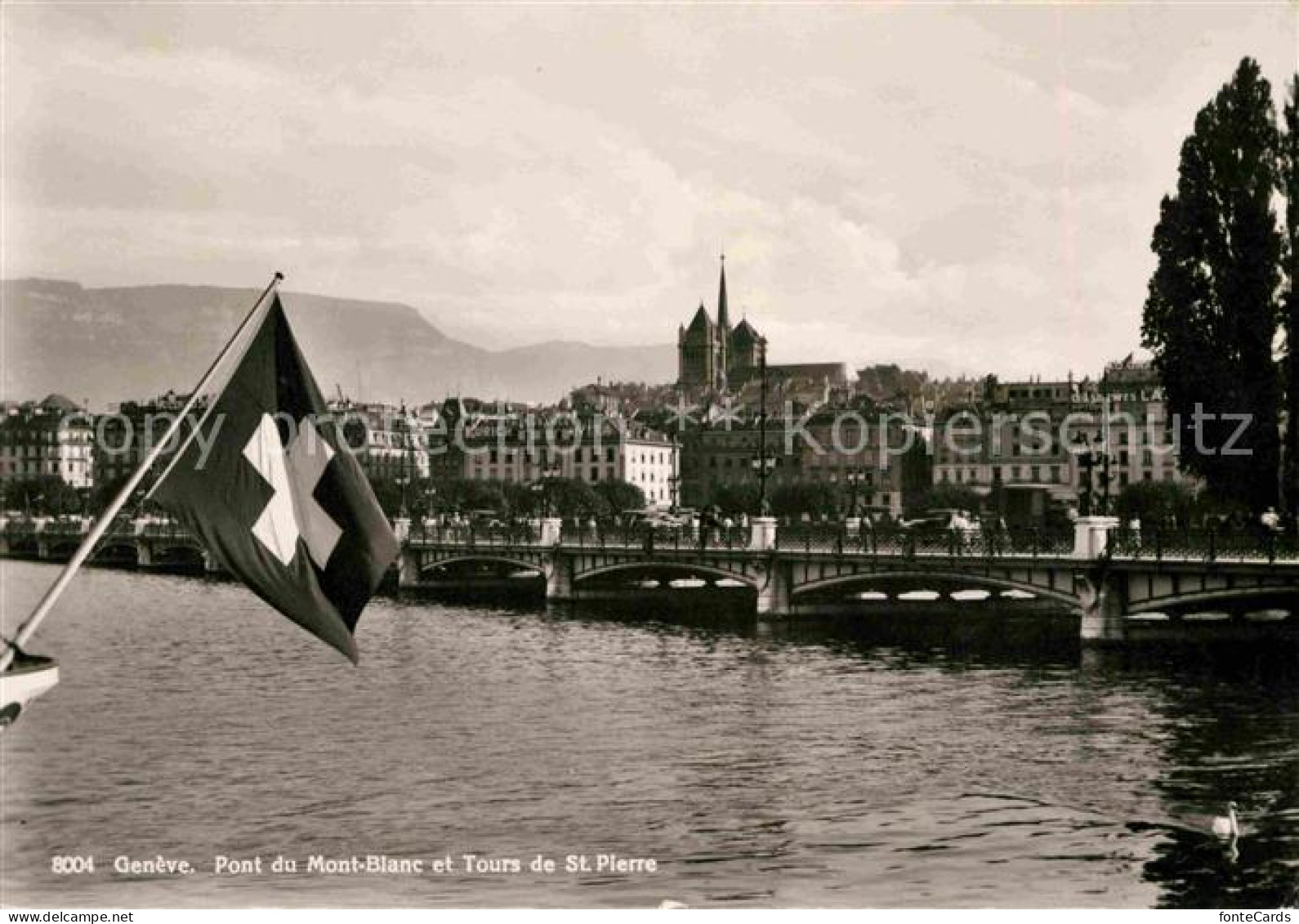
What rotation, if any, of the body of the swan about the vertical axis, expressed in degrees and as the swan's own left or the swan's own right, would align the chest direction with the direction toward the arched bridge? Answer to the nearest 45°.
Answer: approximately 135° to the swan's own left

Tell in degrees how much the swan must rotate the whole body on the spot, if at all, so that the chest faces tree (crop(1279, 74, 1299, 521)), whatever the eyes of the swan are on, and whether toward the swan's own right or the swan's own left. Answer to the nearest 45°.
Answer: approximately 135° to the swan's own left

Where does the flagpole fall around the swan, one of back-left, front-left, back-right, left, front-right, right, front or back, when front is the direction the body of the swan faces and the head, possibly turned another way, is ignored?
right

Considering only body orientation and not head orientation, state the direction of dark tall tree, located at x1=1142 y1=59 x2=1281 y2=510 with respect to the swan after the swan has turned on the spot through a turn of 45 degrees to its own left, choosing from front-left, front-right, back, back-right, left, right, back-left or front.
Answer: left

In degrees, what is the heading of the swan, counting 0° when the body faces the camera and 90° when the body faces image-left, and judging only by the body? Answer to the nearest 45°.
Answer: approximately 315°

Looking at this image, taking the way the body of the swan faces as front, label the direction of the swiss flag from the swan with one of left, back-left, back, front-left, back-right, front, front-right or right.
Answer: right
